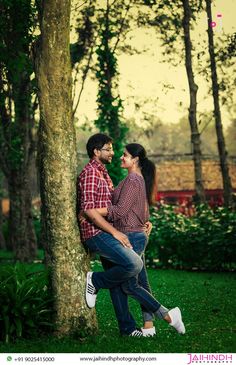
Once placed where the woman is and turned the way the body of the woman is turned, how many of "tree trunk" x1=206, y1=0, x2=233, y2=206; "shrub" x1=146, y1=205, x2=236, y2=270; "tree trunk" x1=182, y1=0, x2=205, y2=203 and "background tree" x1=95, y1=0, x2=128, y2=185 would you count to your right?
4

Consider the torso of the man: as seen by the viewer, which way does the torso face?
to the viewer's right

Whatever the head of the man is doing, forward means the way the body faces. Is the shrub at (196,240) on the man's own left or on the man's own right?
on the man's own left

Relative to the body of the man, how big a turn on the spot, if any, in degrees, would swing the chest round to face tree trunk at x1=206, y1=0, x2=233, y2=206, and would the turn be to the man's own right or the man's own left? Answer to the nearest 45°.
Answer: approximately 90° to the man's own left

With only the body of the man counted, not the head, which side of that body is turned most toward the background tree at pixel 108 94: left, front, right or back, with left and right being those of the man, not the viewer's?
left

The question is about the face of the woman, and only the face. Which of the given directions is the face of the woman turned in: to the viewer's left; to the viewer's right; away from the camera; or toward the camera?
to the viewer's left

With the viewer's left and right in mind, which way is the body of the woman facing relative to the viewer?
facing to the left of the viewer

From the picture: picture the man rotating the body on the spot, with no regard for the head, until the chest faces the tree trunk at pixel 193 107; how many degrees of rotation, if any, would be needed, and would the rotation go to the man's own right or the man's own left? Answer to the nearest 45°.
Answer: approximately 90° to the man's own left

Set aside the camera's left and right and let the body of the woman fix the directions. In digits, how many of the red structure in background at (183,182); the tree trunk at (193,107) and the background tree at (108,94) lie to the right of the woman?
3

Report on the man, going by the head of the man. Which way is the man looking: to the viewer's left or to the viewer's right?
to the viewer's right

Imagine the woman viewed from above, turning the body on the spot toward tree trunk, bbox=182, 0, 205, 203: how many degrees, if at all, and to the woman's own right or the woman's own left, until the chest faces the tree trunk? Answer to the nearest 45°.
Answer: approximately 90° to the woman's own right

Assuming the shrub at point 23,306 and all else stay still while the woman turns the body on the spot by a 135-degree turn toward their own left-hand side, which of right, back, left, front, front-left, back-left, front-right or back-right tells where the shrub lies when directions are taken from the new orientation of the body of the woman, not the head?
back-right

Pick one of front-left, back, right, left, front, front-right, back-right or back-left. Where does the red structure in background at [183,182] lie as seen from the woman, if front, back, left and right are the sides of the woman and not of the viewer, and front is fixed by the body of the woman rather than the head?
right
